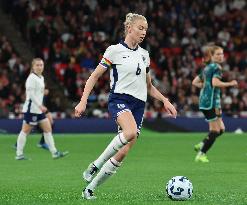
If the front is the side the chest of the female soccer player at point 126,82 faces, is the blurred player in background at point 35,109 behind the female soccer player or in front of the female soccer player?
behind

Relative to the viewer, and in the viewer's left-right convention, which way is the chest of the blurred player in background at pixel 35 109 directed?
facing the viewer and to the right of the viewer

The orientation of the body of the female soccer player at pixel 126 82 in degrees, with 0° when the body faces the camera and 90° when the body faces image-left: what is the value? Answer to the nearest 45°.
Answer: approximately 315°

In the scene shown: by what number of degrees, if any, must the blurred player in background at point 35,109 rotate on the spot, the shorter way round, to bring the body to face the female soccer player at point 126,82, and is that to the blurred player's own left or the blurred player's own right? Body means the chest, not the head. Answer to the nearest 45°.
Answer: approximately 45° to the blurred player's own right

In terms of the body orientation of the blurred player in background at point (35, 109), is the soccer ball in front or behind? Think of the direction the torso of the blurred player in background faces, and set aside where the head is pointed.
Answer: in front

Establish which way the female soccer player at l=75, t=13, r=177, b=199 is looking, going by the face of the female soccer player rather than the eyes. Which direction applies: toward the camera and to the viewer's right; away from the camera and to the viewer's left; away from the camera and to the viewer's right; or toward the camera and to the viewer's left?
toward the camera and to the viewer's right
